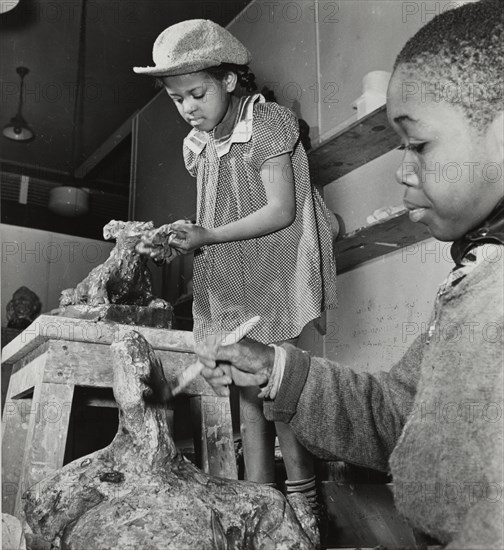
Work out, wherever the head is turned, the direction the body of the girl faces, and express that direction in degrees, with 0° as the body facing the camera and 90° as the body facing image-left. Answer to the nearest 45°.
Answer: approximately 45°

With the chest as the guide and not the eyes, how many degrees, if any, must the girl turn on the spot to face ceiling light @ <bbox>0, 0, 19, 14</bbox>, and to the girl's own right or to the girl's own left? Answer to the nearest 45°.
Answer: approximately 90° to the girl's own right

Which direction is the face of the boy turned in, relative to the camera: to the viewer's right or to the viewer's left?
to the viewer's left

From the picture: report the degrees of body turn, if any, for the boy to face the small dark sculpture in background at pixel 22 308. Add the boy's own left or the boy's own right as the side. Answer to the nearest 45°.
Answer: approximately 45° to the boy's own right

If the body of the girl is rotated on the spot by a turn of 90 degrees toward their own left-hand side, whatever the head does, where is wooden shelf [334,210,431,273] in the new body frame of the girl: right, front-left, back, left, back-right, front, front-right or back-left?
left

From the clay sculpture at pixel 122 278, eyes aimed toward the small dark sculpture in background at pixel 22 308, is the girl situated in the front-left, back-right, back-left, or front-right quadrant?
back-right

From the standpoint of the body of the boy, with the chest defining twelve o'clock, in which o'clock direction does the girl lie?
The girl is roughly at 2 o'clock from the boy.

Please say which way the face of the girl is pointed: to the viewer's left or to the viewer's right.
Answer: to the viewer's left

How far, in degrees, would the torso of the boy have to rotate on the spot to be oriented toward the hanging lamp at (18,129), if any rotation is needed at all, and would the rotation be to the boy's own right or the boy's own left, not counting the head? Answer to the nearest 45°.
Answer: approximately 45° to the boy's own right

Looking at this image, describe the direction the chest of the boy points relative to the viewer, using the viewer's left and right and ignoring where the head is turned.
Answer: facing to the left of the viewer
